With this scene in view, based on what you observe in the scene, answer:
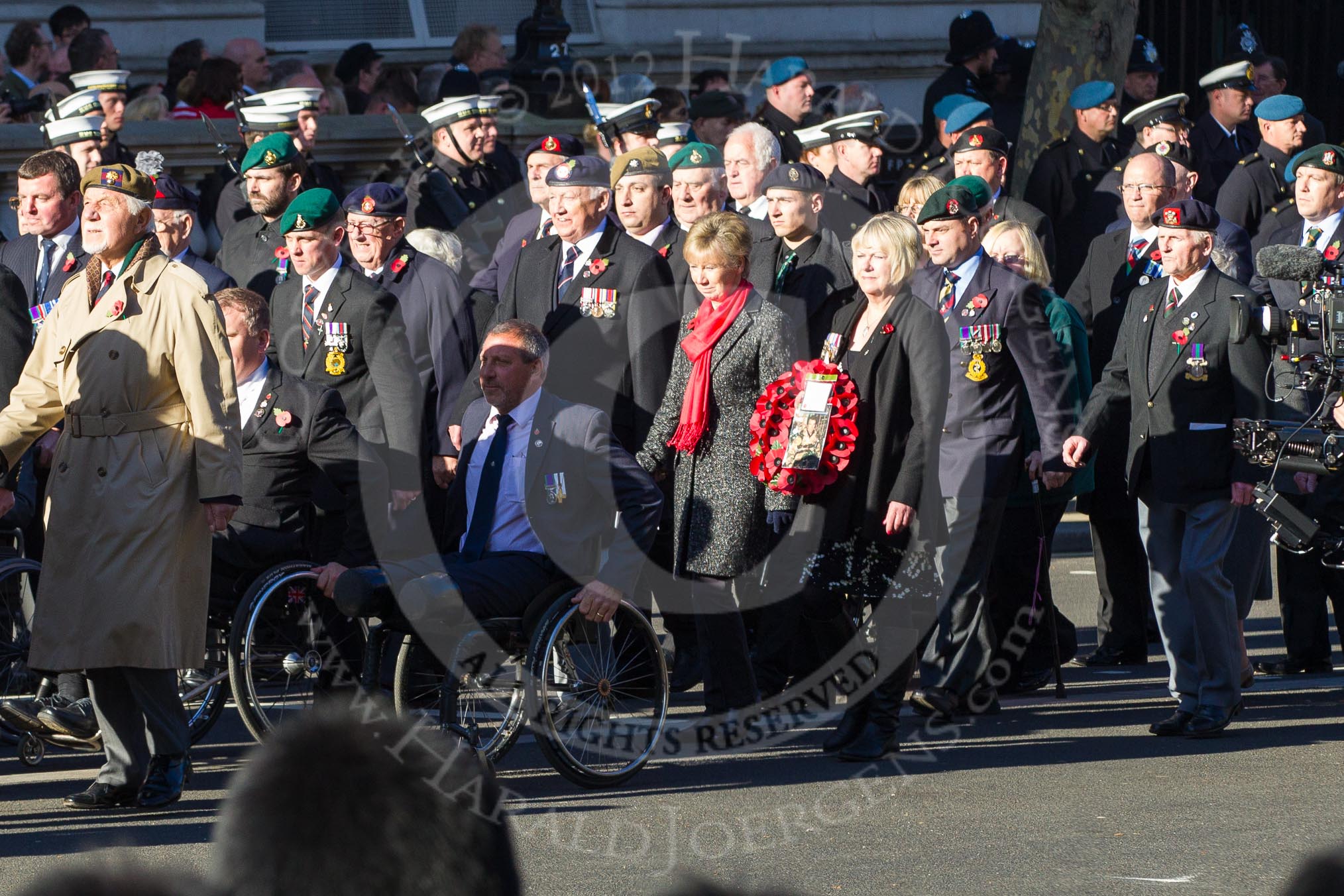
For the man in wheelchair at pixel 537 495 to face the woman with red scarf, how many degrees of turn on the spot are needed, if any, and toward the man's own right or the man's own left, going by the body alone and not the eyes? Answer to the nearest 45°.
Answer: approximately 180°

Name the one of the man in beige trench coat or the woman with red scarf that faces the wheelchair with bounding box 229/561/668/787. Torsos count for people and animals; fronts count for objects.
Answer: the woman with red scarf

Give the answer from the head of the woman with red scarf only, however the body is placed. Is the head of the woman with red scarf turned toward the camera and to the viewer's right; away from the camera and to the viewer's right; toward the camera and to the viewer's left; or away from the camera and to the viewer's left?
toward the camera and to the viewer's left

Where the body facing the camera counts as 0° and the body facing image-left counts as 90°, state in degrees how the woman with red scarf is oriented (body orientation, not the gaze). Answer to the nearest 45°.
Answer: approximately 45°

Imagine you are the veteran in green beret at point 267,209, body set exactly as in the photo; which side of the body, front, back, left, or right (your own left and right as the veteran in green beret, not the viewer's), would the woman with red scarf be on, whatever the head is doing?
left

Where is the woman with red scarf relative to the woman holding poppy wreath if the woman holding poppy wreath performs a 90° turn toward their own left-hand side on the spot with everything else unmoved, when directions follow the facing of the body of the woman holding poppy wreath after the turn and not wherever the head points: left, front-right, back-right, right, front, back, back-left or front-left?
back

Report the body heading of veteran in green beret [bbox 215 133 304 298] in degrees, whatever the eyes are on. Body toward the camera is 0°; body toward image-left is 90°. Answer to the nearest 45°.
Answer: approximately 45°

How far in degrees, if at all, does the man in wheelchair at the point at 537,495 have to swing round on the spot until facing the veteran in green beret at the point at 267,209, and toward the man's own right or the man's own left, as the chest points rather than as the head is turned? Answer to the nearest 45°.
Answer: approximately 135° to the man's own right

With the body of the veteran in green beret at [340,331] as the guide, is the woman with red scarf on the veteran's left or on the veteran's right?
on the veteran's left

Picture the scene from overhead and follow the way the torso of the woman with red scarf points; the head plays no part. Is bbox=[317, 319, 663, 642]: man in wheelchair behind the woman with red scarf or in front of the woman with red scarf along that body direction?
in front

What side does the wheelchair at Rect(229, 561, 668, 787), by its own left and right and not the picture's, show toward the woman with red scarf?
back
